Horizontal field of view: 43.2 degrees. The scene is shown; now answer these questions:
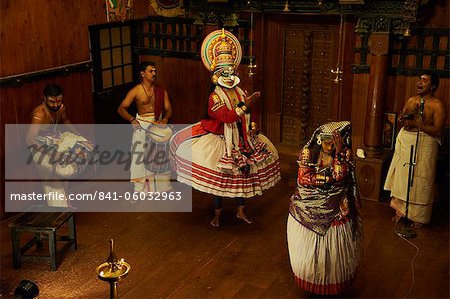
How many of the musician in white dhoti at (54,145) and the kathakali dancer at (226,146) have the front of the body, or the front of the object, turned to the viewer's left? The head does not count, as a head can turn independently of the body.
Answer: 0

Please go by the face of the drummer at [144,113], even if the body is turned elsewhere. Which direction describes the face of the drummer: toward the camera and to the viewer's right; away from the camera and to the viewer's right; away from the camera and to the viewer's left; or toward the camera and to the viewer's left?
toward the camera and to the viewer's right

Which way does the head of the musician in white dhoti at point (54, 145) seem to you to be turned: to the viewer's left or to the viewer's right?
to the viewer's right

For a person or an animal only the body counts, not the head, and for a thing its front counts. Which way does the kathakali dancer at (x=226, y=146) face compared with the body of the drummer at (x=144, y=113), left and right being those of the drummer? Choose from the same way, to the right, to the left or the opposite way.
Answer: the same way

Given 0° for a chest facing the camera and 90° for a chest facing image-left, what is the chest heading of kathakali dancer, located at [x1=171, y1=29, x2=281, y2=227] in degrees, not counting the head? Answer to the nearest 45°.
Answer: approximately 315°

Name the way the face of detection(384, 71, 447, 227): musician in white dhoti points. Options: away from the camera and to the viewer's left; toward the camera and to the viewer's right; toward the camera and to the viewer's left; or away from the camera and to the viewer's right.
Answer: toward the camera and to the viewer's left

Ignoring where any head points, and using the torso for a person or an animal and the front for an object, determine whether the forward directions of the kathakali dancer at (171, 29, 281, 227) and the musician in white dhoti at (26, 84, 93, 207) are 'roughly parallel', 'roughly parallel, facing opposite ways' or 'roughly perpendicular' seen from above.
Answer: roughly parallel

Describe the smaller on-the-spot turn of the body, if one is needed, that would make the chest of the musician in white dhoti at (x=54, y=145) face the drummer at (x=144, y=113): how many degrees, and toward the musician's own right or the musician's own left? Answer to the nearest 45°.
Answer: approximately 90° to the musician's own left

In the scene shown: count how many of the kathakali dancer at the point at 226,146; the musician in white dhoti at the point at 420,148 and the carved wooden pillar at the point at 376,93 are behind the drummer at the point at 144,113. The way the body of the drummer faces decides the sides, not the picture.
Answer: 0

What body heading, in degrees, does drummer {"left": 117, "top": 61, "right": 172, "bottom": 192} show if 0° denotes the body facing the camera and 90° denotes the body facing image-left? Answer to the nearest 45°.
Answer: approximately 315°

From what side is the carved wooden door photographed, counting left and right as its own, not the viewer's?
front

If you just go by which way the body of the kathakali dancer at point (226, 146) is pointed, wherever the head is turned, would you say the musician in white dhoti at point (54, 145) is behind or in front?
behind

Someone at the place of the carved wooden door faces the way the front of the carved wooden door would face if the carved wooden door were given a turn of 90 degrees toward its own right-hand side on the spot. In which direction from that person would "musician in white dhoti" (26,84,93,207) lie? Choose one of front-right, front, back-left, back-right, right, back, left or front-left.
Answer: front-left

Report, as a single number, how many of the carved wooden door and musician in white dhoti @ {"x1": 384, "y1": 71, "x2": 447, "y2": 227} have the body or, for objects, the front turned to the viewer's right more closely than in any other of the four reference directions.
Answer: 0

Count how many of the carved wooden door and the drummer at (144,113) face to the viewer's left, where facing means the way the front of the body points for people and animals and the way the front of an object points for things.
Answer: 0

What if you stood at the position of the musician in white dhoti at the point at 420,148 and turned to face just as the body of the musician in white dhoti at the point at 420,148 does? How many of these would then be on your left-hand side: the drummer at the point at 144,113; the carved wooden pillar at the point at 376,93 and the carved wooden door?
0

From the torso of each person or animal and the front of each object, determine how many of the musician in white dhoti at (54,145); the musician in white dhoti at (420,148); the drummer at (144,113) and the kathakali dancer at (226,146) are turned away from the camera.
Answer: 0

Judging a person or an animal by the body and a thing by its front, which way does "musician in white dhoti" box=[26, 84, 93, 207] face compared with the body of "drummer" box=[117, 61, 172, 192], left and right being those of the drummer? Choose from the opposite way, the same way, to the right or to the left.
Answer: the same way
